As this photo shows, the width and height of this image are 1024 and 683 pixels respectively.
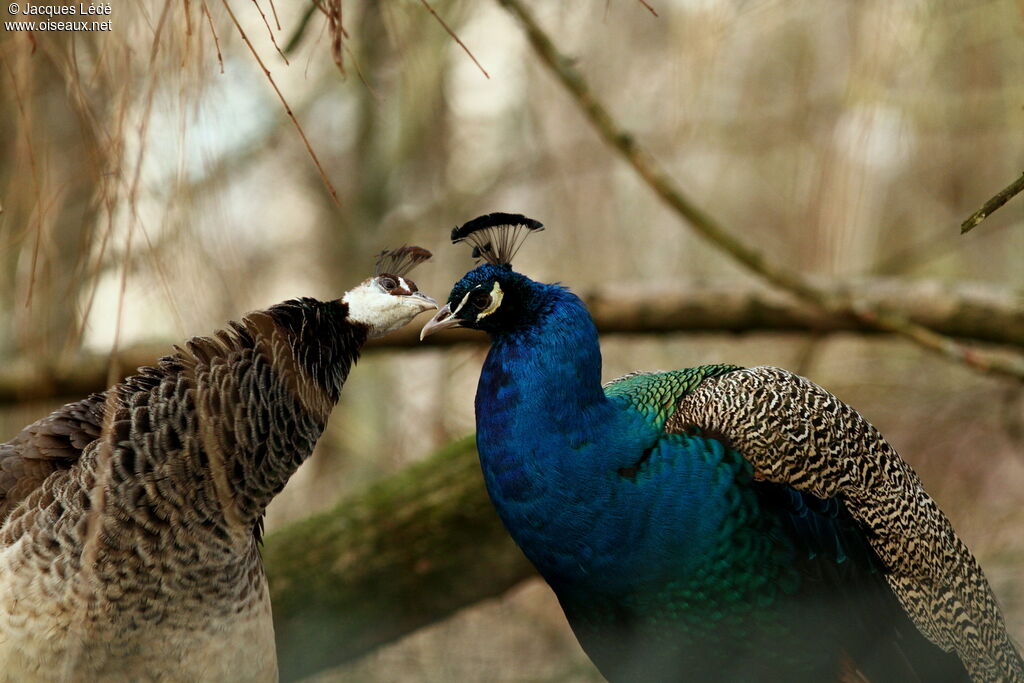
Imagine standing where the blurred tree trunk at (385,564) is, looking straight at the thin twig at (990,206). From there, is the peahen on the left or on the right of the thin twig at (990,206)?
right

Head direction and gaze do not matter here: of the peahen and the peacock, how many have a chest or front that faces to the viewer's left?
1

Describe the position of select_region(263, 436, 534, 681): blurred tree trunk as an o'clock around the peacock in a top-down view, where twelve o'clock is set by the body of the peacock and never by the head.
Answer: The blurred tree trunk is roughly at 1 o'clock from the peacock.

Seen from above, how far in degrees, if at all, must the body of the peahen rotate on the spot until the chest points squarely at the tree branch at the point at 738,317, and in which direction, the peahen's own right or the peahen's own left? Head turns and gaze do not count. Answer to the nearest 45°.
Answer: approximately 45° to the peahen's own left

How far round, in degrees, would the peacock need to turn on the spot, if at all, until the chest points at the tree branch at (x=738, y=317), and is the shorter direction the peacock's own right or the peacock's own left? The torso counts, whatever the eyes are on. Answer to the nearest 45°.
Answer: approximately 90° to the peacock's own right

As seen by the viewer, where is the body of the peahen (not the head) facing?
to the viewer's right

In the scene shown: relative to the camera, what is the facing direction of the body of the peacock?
to the viewer's left

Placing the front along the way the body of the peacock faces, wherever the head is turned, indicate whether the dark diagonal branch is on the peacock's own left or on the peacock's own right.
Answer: on the peacock's own right
